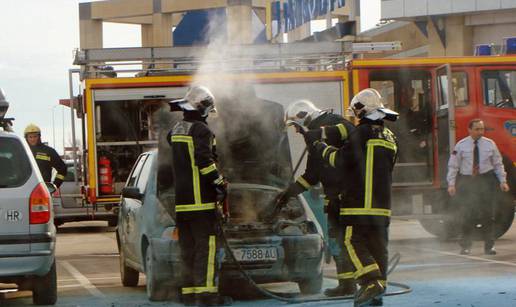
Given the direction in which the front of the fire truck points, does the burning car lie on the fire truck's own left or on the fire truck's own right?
on the fire truck's own right

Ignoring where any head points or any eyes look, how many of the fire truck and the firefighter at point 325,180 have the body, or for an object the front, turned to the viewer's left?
1

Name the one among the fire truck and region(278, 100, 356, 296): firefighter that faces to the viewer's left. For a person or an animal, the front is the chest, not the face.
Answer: the firefighter

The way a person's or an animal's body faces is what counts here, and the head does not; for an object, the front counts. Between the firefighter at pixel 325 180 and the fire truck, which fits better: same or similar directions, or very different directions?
very different directions

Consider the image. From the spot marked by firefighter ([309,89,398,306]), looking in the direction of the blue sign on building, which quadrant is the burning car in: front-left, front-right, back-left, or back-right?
front-left

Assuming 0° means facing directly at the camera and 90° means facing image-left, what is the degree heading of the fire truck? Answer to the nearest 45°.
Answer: approximately 270°

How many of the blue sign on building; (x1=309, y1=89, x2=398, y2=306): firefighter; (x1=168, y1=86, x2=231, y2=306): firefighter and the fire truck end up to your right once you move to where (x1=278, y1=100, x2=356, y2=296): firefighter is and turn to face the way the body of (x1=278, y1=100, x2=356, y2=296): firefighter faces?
2

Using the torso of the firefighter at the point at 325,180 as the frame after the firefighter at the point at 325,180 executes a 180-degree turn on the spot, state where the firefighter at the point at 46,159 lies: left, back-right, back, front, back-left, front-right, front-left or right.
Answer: back-left

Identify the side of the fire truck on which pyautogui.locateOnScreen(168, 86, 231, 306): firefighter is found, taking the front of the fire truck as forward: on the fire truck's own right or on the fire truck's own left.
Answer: on the fire truck's own right

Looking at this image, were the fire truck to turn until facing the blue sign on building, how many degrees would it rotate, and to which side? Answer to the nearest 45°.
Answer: approximately 90° to its left

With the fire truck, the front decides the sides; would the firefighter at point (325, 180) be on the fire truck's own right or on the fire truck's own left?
on the fire truck's own right

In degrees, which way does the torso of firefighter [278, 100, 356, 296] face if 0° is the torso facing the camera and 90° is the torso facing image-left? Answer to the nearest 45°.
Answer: approximately 90°

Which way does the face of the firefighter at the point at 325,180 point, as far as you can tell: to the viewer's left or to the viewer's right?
to the viewer's left
